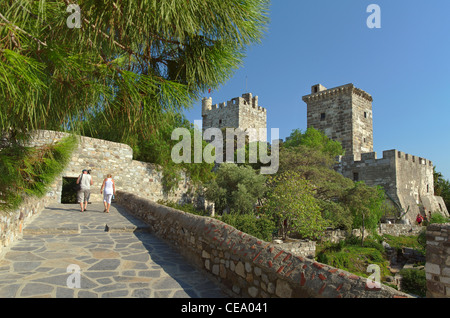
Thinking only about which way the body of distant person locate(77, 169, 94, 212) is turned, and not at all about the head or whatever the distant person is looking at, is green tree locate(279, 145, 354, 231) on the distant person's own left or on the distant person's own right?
on the distant person's own right

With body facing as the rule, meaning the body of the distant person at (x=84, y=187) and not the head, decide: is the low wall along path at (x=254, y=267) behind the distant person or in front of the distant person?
behind

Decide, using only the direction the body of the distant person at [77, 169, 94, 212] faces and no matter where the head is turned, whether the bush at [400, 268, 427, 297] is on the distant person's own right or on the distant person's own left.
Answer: on the distant person's own right

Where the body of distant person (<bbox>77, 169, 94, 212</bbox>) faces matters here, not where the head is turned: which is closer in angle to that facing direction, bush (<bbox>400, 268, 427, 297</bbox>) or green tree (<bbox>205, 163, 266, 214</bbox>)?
the green tree

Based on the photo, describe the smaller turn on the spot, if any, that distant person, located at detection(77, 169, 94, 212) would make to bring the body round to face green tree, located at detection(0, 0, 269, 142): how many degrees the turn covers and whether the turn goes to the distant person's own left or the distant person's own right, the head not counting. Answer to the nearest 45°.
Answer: approximately 180°

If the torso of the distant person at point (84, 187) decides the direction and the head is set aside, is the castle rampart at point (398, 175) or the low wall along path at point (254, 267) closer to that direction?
the castle rampart

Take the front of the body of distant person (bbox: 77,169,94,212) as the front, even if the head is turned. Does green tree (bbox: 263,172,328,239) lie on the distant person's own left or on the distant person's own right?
on the distant person's own right

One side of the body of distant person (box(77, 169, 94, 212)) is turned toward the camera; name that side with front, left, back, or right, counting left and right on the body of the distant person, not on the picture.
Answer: back

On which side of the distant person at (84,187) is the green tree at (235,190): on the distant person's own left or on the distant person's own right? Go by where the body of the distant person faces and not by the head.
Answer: on the distant person's own right

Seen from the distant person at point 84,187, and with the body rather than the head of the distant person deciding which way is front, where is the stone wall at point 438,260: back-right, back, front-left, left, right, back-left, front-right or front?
back-right

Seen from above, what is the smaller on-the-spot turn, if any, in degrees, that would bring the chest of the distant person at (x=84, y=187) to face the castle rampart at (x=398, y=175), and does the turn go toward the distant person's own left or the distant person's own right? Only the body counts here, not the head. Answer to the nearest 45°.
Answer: approximately 90° to the distant person's own right
